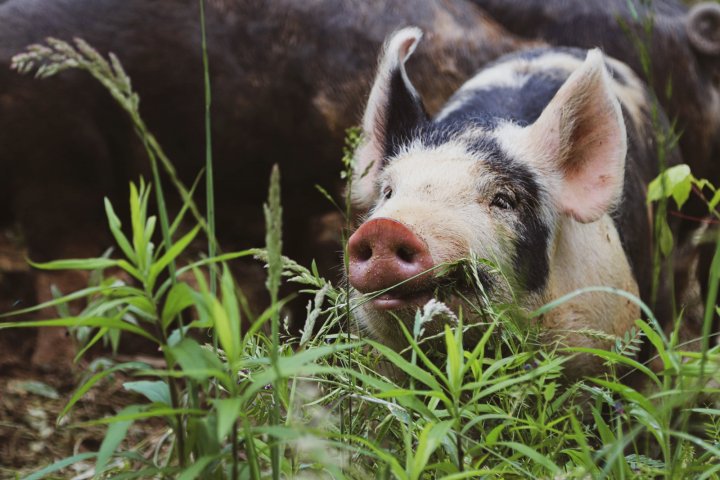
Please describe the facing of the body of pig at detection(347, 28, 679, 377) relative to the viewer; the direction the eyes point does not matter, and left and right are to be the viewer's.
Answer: facing the viewer and to the left of the viewer

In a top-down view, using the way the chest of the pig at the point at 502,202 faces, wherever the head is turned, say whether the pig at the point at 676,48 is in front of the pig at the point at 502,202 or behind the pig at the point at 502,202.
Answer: behind

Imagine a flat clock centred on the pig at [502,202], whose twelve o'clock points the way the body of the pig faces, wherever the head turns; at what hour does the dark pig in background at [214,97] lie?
The dark pig in background is roughly at 3 o'clock from the pig.
